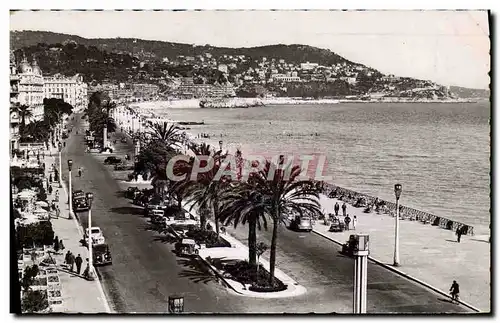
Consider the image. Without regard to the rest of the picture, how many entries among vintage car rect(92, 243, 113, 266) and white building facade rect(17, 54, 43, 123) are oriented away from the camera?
0

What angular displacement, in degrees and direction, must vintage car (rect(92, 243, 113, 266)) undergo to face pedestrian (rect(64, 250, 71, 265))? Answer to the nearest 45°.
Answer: approximately 135° to its right

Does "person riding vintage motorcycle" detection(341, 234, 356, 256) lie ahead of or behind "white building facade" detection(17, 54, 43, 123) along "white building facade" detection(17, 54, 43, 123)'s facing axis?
ahead

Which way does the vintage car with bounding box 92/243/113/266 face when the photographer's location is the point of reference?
facing the viewer and to the right of the viewer

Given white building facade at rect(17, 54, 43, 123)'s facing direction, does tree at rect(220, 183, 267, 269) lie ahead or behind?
ahead
